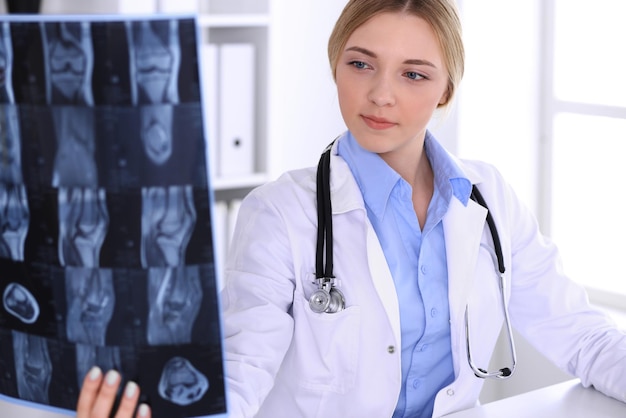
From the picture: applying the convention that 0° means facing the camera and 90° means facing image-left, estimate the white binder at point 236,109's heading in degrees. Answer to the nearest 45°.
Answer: approximately 0°

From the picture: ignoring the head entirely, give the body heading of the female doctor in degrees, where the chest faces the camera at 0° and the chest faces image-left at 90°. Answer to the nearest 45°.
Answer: approximately 0°

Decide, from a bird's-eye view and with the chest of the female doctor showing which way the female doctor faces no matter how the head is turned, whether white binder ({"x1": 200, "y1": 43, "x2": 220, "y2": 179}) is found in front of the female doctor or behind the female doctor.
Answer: behind

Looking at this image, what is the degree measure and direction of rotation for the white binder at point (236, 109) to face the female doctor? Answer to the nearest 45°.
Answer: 0° — it already faces them

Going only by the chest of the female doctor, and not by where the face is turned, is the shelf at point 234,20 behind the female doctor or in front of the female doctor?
behind
